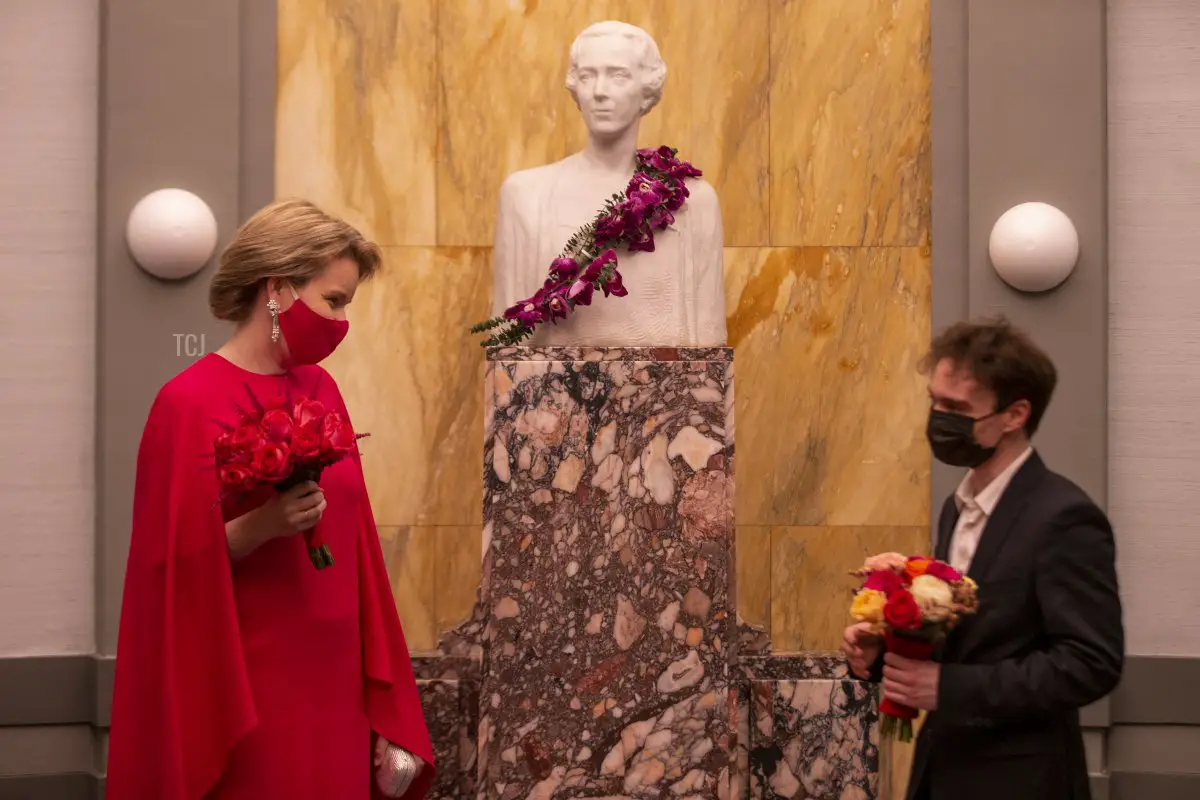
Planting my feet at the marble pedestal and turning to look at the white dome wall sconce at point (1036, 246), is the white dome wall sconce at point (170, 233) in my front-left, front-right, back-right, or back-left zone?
back-left

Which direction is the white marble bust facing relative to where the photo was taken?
toward the camera

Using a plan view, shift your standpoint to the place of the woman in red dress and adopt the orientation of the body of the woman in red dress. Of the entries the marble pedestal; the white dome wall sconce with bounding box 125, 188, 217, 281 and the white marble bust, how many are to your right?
0

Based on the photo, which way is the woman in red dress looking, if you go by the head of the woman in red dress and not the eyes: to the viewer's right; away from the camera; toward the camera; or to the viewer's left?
to the viewer's right

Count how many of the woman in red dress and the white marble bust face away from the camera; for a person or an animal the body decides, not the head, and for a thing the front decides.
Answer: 0

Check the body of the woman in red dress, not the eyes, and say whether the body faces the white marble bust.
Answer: no

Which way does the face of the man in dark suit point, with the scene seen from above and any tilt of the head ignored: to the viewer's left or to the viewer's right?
to the viewer's left

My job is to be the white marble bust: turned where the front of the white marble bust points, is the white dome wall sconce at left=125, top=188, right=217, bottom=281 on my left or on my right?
on my right

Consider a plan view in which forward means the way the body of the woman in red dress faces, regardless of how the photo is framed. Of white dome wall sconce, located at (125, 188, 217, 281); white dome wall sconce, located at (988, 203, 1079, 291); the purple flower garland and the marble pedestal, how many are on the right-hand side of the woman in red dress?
0

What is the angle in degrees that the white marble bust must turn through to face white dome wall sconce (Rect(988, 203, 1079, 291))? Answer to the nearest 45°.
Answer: approximately 135° to its left

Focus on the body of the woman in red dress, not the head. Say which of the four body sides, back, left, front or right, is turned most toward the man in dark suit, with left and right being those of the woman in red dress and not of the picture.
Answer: front

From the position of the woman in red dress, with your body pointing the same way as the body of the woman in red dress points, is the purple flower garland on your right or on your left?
on your left

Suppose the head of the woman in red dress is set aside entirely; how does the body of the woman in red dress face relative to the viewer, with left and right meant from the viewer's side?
facing the viewer and to the right of the viewer
